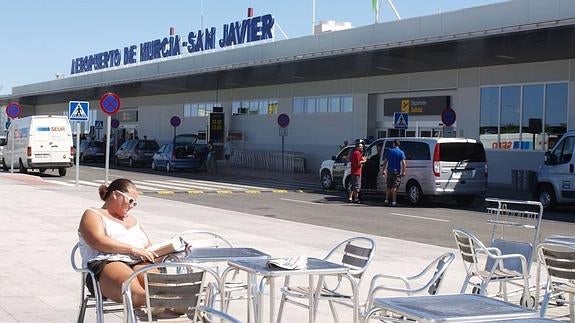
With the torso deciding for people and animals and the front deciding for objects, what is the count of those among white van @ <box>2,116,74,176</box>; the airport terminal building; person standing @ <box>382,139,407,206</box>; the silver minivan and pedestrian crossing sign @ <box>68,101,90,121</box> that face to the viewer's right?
0

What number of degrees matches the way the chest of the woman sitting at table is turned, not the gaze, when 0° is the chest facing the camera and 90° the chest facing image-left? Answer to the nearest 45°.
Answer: approximately 315°

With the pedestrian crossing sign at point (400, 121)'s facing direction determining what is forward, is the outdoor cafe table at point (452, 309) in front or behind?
in front

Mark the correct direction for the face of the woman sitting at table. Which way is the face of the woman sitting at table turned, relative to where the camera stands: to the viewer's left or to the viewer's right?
to the viewer's right

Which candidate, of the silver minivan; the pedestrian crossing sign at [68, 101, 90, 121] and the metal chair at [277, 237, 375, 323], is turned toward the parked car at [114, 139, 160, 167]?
the silver minivan

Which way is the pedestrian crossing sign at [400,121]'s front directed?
toward the camera

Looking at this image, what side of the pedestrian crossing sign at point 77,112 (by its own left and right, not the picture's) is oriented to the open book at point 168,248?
front

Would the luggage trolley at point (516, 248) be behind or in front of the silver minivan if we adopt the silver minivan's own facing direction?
behind

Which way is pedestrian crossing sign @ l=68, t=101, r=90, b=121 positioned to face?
toward the camera

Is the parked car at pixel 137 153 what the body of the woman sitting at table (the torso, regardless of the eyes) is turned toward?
no
